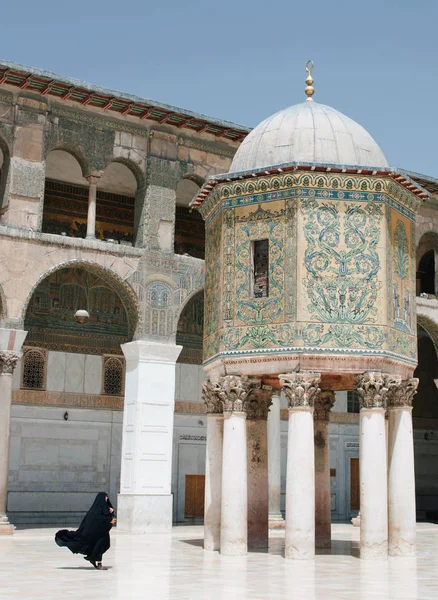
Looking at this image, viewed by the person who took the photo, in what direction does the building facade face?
facing the viewer and to the right of the viewer

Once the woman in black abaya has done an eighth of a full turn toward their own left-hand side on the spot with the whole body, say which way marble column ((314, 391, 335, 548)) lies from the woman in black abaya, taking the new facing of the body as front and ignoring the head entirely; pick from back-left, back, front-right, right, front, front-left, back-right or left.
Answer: front

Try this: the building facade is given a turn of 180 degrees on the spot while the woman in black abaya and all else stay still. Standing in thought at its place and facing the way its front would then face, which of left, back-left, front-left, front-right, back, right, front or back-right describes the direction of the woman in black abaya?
back-left

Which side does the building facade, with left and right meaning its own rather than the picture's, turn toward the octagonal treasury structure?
front

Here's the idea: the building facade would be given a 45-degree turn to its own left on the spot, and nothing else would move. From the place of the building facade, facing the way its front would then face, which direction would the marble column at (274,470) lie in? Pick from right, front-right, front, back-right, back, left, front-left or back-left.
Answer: front

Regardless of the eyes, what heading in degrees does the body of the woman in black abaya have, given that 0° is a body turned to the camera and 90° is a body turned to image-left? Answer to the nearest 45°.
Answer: approximately 270°

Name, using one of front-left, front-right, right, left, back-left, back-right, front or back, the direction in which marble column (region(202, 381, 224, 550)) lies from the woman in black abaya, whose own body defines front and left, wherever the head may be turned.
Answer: front-left

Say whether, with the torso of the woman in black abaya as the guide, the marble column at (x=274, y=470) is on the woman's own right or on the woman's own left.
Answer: on the woman's own left
